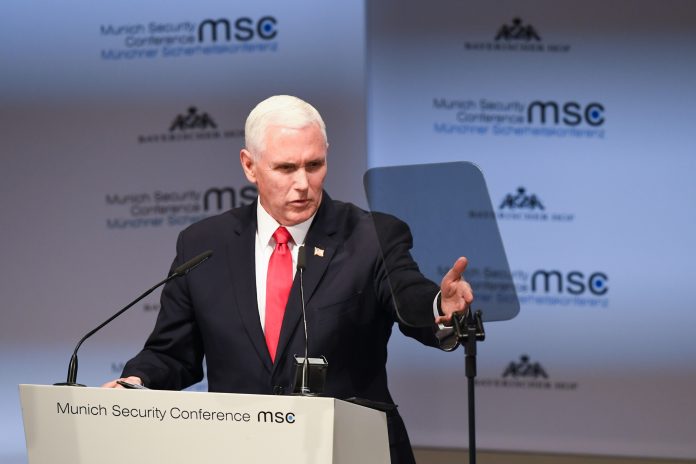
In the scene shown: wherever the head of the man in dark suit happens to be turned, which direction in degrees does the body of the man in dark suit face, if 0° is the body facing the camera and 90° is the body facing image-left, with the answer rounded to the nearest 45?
approximately 0°

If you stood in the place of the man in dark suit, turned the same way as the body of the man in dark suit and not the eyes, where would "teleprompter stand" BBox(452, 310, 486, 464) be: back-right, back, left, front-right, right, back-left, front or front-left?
front-left

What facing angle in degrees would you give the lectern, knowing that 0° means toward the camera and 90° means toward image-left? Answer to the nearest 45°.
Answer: approximately 0°

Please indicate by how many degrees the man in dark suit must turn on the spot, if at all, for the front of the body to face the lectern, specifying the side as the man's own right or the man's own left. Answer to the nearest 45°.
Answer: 0° — they already face it

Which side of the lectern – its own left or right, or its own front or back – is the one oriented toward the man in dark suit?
back
